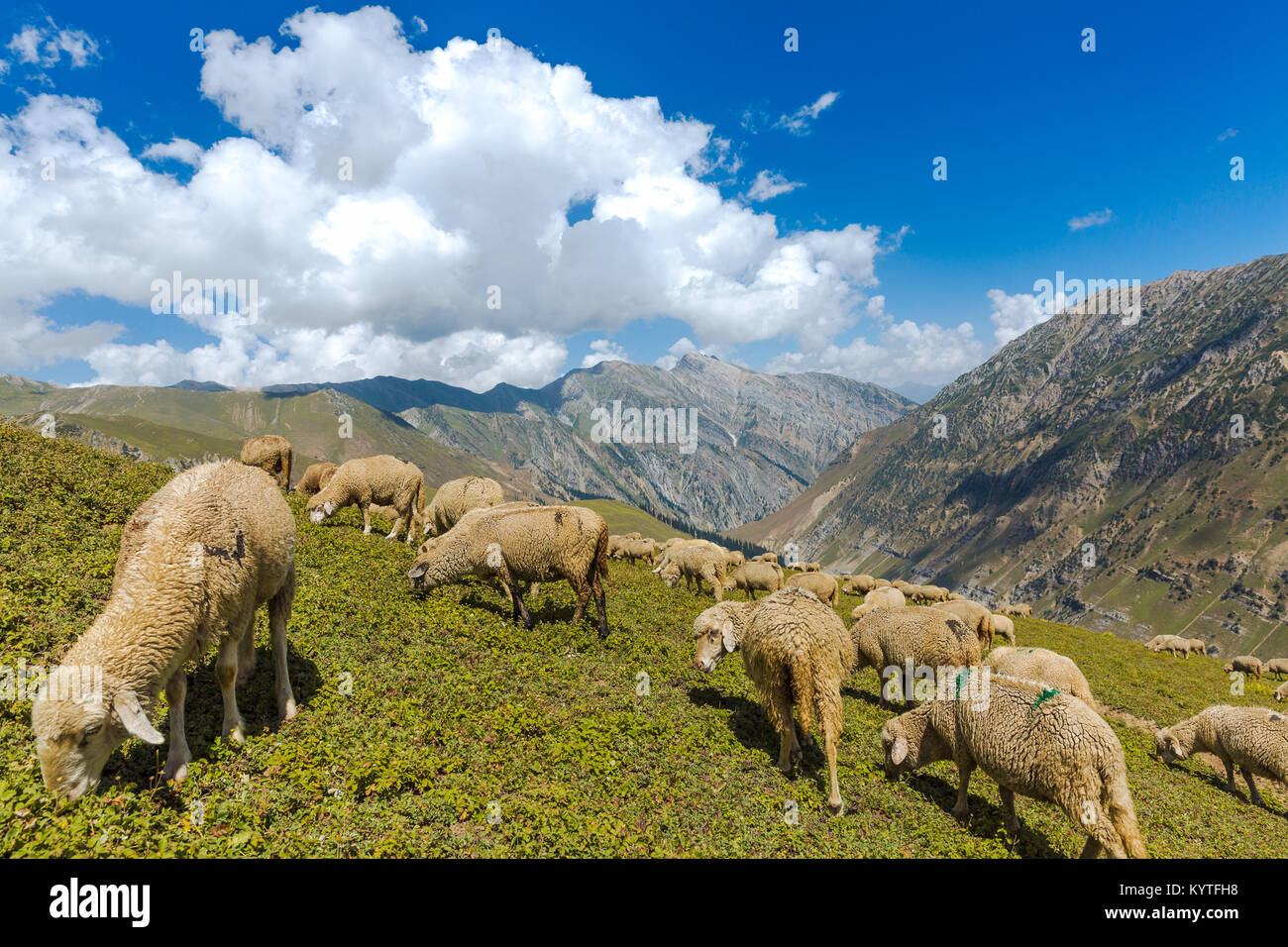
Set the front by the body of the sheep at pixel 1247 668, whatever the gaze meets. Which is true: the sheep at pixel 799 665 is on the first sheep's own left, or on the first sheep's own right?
on the first sheep's own left

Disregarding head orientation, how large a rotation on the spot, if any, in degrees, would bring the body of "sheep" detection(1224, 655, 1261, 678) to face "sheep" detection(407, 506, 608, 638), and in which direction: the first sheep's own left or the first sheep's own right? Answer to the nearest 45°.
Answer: approximately 90° to the first sheep's own left

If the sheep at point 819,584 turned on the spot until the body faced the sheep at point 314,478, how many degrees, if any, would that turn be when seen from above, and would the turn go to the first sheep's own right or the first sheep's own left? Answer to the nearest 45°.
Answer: approximately 45° to the first sheep's own left

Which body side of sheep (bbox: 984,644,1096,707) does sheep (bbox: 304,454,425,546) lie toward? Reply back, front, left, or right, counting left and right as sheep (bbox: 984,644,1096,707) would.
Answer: front

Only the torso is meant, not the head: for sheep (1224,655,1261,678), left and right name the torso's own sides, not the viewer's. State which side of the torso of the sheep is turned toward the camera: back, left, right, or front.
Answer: left

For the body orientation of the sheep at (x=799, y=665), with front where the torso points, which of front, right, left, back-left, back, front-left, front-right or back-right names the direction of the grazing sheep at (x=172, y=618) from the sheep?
left

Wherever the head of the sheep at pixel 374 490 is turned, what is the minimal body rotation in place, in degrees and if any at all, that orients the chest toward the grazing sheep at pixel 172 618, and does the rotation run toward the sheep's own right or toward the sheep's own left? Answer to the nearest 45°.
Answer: approximately 90° to the sheep's own left

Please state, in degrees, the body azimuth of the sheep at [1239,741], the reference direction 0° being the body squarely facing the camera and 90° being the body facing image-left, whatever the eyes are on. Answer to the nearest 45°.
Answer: approximately 90°

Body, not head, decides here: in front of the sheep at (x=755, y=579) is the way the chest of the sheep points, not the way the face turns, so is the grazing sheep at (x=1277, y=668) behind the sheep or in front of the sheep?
behind

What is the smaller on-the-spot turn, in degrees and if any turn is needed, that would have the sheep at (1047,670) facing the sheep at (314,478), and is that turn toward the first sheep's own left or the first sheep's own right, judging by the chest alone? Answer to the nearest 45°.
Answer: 0° — it already faces it

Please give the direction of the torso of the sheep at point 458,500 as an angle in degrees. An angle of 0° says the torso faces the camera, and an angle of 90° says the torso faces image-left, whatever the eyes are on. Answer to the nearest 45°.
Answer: approximately 90°
